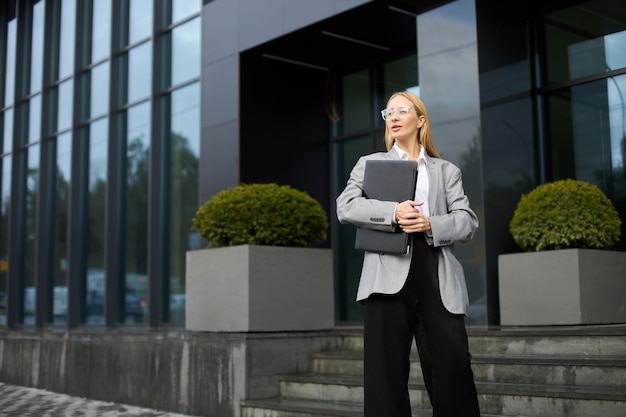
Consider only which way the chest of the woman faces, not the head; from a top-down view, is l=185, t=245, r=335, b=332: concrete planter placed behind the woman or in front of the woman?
behind

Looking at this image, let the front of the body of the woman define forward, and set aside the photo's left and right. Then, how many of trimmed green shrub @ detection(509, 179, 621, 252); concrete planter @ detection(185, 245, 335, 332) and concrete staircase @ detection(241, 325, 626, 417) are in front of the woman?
0

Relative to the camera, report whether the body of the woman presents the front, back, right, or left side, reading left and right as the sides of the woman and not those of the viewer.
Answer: front

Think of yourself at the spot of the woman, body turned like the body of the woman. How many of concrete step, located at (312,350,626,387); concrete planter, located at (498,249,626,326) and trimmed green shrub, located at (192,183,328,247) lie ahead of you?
0

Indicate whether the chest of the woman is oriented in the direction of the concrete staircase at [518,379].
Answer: no

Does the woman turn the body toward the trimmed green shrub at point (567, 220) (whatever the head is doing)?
no

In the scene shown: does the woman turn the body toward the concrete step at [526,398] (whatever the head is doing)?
no

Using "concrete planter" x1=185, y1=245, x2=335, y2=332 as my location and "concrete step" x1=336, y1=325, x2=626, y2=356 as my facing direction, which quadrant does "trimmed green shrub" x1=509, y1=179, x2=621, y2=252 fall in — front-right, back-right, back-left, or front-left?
front-left

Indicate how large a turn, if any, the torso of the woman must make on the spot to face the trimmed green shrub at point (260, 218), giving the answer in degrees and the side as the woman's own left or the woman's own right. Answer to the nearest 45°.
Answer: approximately 180°

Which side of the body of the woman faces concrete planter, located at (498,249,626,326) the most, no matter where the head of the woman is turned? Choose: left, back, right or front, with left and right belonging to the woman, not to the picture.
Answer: back

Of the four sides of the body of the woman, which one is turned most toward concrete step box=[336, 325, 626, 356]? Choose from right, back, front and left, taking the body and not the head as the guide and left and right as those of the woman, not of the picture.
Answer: back
